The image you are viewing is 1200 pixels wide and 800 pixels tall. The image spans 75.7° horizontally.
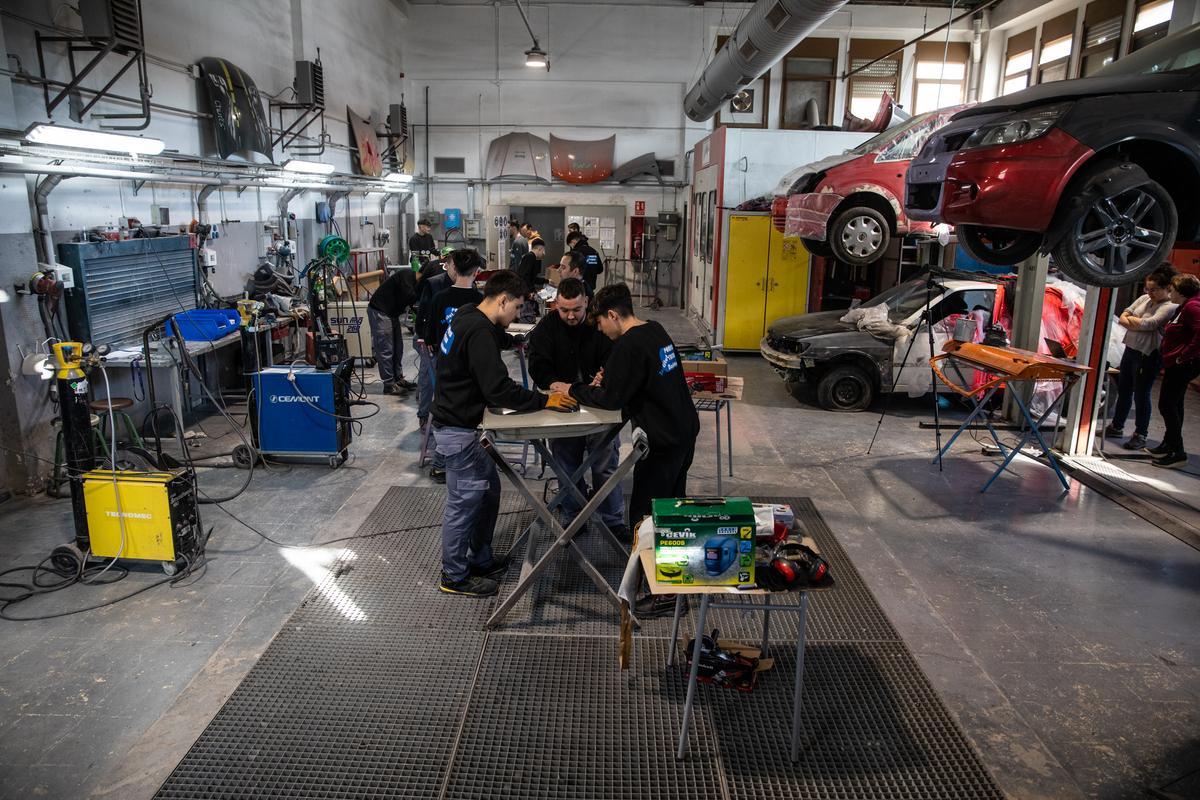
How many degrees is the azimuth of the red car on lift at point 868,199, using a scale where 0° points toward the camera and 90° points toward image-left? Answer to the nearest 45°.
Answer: approximately 90°

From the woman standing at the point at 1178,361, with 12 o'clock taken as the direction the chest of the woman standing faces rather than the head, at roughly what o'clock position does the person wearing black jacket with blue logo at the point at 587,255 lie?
The person wearing black jacket with blue logo is roughly at 12 o'clock from the woman standing.

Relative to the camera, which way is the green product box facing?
toward the camera

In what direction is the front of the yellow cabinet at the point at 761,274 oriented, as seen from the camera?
facing the viewer

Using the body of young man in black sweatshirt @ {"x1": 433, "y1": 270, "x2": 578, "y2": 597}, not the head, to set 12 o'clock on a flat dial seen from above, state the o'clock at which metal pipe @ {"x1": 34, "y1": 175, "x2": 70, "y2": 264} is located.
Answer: The metal pipe is roughly at 7 o'clock from the young man in black sweatshirt.

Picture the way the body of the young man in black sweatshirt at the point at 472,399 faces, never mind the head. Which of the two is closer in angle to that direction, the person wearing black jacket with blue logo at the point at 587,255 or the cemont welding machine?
the person wearing black jacket with blue logo

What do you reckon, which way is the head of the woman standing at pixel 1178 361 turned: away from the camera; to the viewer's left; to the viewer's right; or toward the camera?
to the viewer's left

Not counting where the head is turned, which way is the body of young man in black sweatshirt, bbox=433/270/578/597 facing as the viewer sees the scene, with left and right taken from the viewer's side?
facing to the right of the viewer

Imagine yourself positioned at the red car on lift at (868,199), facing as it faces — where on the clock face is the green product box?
The green product box is roughly at 9 o'clock from the red car on lift.

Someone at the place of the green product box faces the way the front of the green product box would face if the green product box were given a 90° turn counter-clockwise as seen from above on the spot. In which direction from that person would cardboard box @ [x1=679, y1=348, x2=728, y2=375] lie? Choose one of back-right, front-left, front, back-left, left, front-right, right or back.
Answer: left
